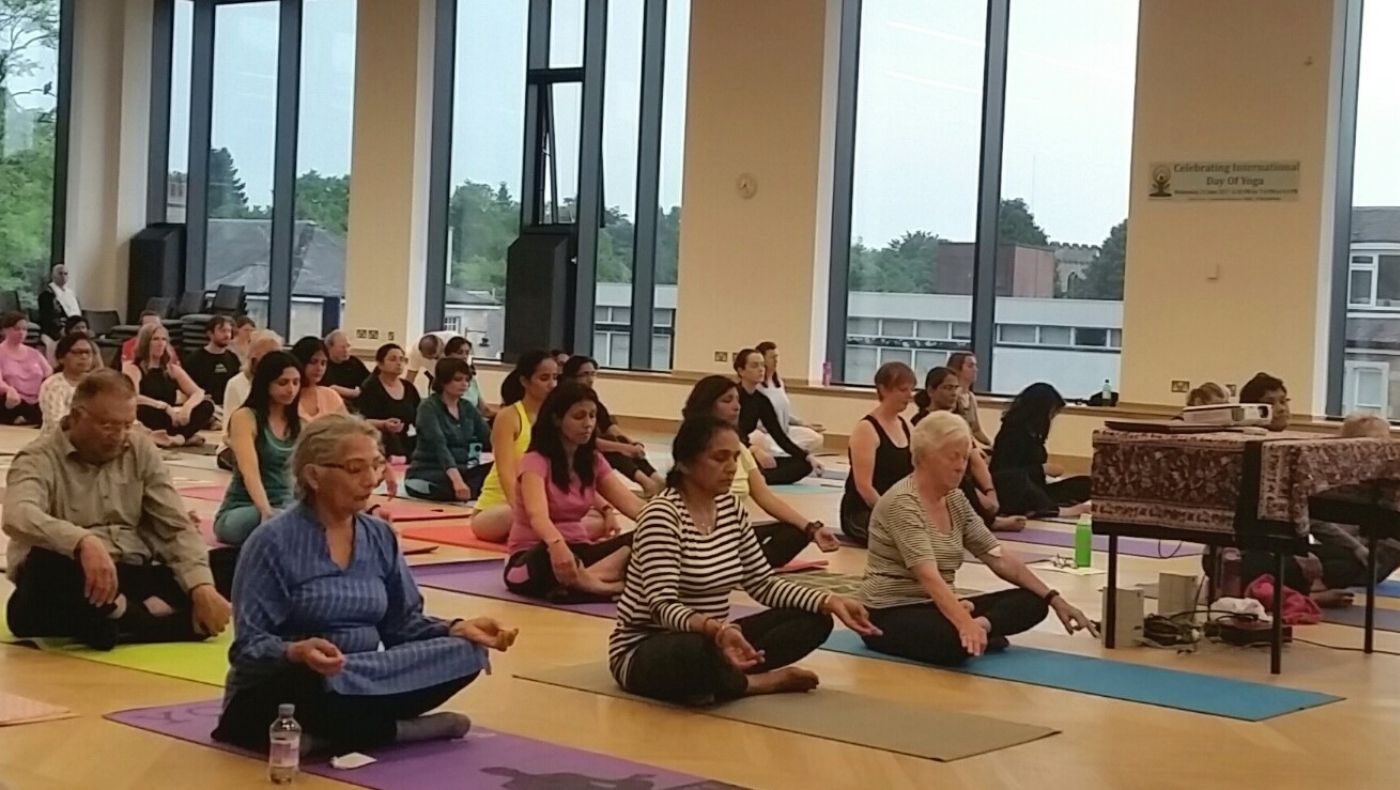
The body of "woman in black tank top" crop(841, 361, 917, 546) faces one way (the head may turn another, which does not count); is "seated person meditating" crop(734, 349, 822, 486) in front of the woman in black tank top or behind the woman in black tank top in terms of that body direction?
behind

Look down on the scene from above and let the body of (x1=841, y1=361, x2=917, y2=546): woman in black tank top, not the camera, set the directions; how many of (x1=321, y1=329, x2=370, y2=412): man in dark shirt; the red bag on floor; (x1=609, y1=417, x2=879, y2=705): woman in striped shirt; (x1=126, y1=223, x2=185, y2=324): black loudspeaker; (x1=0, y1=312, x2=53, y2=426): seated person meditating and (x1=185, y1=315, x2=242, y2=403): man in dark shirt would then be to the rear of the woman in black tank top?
4

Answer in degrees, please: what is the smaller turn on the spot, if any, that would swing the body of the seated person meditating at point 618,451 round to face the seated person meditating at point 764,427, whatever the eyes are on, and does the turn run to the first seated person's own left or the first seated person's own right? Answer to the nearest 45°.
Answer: approximately 90° to the first seated person's own left

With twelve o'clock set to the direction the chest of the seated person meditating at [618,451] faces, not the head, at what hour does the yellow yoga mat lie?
The yellow yoga mat is roughly at 2 o'clock from the seated person meditating.

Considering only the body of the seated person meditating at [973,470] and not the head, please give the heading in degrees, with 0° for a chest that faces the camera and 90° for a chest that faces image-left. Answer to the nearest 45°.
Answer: approximately 315°
